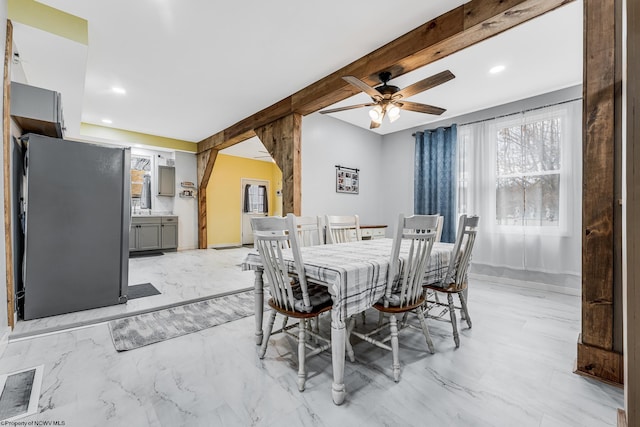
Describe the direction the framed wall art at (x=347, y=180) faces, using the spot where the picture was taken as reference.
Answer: facing the viewer and to the right of the viewer

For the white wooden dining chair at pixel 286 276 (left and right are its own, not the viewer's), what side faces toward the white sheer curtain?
front

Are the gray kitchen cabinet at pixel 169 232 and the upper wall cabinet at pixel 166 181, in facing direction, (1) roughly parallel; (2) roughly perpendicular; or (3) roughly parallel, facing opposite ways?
roughly parallel

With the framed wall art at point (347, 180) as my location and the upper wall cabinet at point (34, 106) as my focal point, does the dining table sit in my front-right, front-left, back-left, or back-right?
front-left

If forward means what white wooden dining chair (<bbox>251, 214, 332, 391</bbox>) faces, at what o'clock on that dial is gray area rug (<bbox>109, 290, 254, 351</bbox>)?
The gray area rug is roughly at 9 o'clock from the white wooden dining chair.

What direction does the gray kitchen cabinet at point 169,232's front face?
toward the camera

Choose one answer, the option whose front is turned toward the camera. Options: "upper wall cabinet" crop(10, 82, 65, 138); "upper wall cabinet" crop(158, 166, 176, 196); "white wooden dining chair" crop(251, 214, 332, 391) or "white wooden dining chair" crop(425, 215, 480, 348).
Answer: "upper wall cabinet" crop(158, 166, 176, 196)

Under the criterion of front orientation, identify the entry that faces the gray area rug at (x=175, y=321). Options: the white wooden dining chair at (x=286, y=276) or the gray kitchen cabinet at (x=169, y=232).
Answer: the gray kitchen cabinet

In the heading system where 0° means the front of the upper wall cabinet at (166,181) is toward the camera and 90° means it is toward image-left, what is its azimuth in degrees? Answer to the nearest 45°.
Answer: approximately 0°

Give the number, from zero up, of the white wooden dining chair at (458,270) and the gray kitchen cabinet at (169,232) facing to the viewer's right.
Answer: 0

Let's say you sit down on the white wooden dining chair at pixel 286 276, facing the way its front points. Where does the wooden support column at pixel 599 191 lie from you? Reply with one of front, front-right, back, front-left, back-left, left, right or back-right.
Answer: front-right

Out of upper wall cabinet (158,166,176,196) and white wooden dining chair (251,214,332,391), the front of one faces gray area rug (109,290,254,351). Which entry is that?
the upper wall cabinet

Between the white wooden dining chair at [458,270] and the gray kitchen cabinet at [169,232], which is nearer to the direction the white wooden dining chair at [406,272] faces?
the gray kitchen cabinet

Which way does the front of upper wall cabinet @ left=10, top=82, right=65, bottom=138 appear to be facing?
to the viewer's right

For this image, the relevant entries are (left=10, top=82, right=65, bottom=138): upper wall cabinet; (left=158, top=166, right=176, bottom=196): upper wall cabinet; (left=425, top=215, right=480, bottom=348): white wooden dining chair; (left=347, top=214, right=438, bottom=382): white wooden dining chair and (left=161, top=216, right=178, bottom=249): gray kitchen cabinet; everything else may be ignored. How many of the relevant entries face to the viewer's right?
1

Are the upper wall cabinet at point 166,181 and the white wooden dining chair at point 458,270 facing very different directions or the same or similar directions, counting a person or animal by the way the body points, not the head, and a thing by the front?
very different directions

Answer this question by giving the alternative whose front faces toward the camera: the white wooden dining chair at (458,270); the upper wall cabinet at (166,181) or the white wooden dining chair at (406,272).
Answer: the upper wall cabinet

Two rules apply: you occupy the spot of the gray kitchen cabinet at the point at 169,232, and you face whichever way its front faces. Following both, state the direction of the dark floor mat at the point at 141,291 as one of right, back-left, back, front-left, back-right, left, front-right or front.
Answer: front
